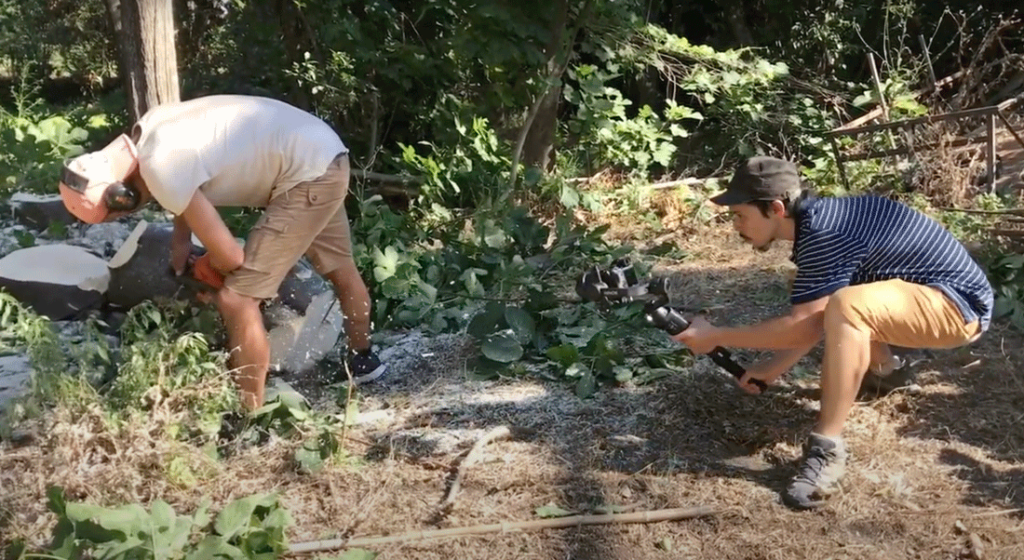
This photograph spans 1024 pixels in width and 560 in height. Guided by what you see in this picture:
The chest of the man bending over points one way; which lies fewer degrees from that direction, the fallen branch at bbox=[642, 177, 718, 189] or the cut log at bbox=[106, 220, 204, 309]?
the cut log

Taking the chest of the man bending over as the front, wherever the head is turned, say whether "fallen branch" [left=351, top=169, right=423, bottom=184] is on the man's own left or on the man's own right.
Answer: on the man's own right

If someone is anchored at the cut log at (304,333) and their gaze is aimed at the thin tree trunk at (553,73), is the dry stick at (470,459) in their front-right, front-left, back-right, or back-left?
back-right

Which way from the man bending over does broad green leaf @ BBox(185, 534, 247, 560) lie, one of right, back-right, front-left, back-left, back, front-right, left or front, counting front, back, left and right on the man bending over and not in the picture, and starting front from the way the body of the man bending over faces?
left

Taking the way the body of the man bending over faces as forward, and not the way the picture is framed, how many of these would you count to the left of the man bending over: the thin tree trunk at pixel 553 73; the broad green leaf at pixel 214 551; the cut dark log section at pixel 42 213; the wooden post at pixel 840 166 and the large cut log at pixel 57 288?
1

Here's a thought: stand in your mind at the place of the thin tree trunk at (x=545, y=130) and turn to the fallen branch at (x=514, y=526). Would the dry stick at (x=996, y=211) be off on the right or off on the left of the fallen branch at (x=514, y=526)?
left

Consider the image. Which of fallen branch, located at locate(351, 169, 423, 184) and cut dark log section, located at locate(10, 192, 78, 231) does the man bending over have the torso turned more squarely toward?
the cut dark log section

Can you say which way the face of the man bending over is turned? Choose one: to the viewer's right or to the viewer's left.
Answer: to the viewer's left

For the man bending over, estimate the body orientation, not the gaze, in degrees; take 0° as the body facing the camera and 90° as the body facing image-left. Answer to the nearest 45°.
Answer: approximately 90°

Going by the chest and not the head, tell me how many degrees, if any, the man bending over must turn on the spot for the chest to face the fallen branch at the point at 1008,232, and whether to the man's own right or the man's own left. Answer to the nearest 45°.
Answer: approximately 180°

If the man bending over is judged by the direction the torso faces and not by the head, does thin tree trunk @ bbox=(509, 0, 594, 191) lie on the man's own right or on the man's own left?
on the man's own right

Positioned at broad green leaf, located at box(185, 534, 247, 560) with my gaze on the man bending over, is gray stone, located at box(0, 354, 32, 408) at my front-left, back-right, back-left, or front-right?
front-left

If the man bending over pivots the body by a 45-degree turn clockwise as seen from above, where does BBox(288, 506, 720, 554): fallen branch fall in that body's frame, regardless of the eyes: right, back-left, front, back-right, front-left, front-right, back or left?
back

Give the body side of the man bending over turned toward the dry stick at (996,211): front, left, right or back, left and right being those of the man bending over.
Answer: back
